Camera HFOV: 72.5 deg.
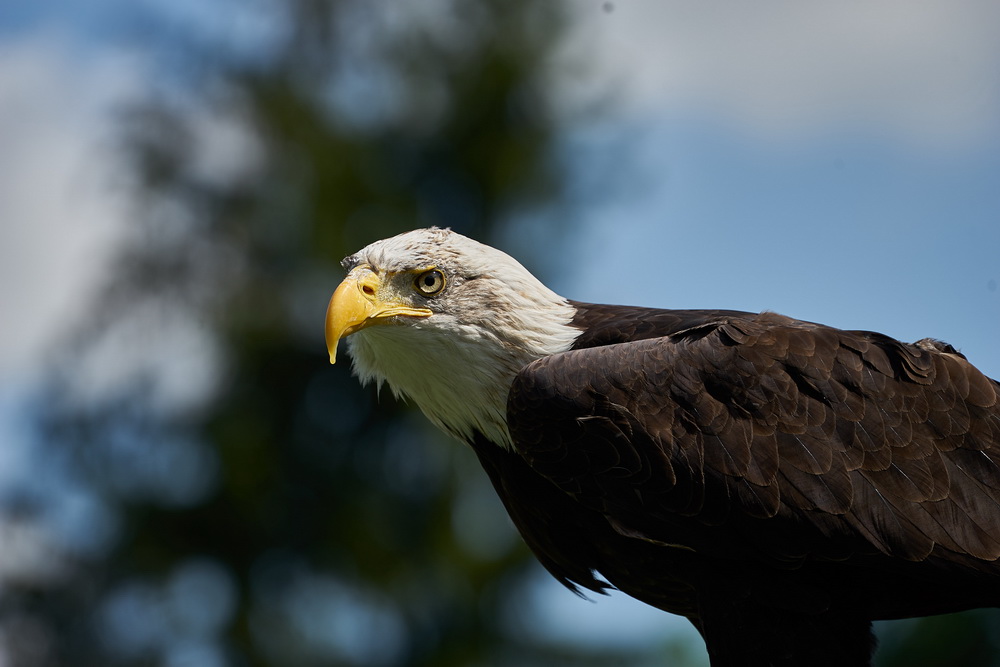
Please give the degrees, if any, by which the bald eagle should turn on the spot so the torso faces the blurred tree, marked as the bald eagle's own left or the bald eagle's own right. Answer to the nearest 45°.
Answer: approximately 45° to the bald eagle's own right

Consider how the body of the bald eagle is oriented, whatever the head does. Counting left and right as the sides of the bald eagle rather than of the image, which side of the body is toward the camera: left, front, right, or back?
left
